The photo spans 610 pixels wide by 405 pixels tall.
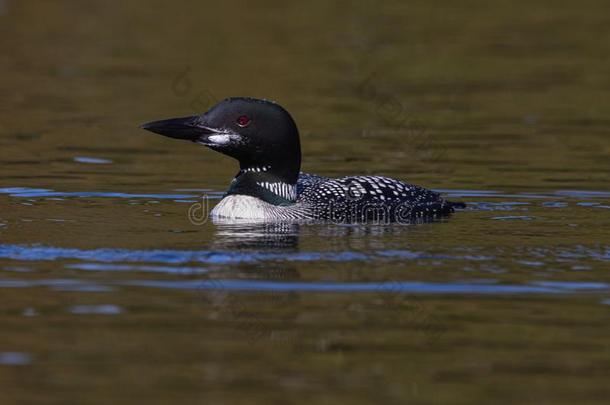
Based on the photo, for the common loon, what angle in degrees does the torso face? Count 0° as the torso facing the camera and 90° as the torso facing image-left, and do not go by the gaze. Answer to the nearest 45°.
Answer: approximately 90°
